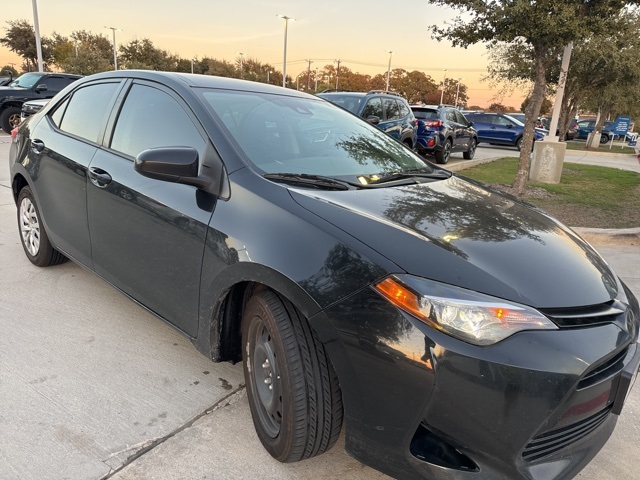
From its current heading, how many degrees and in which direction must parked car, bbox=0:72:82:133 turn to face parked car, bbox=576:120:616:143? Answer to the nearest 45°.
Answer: approximately 135° to its left

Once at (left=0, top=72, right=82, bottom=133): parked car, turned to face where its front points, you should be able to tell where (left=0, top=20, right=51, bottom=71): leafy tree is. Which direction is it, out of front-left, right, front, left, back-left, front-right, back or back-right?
back-right

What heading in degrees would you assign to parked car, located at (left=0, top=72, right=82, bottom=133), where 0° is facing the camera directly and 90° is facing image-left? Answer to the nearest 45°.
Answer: approximately 45°

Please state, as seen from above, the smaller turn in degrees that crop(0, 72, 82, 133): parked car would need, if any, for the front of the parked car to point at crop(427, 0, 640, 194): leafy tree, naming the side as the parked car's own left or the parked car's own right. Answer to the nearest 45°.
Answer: approximately 90° to the parked car's own left

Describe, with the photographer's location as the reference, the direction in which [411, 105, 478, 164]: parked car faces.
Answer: facing away from the viewer and to the right of the viewer

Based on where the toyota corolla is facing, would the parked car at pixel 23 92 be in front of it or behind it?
behind
